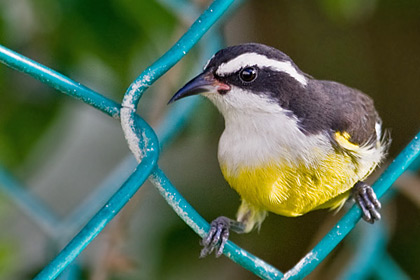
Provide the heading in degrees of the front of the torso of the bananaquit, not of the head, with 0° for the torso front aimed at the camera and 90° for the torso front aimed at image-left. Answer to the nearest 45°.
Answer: approximately 45°
